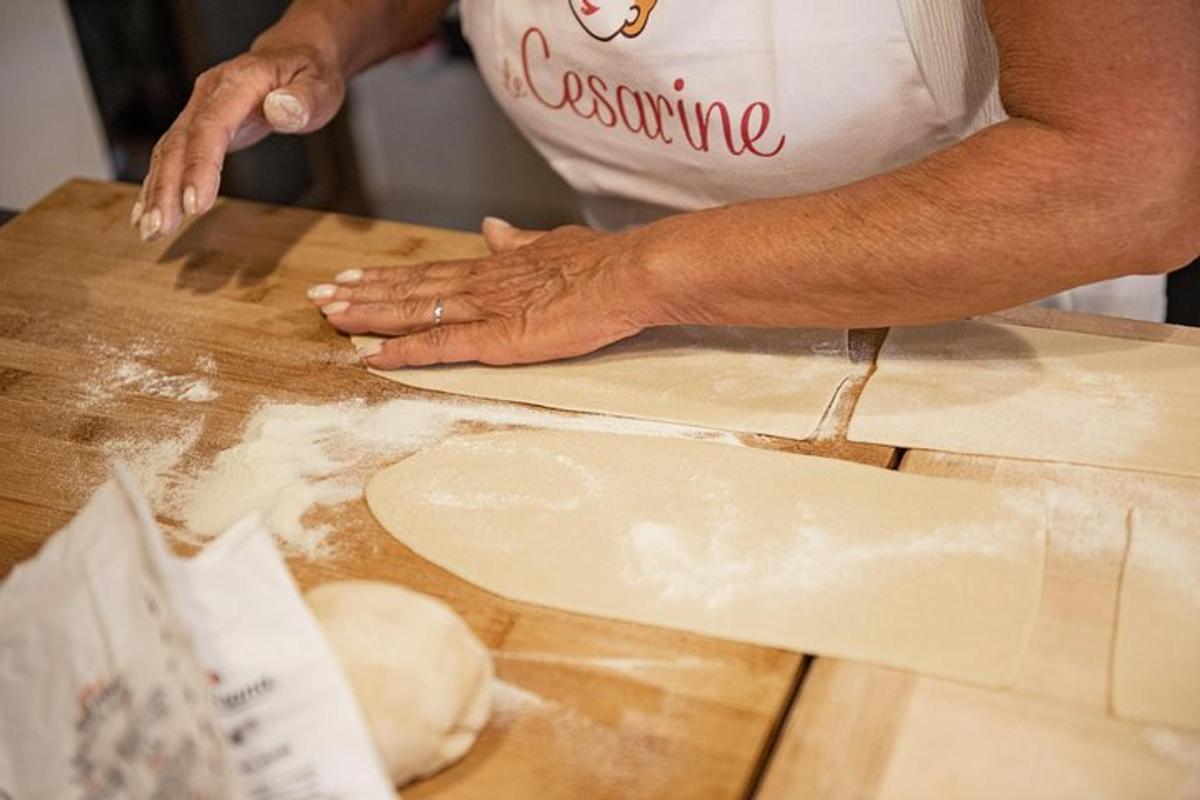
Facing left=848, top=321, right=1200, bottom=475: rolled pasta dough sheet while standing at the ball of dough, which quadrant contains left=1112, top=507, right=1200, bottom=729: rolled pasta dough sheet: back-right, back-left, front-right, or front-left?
front-right

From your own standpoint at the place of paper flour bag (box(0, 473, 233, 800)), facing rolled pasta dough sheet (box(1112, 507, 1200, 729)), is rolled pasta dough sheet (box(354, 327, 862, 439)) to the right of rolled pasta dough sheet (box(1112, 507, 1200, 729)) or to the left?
left

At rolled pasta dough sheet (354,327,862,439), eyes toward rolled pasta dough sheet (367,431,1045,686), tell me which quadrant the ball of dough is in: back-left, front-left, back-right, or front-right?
front-right

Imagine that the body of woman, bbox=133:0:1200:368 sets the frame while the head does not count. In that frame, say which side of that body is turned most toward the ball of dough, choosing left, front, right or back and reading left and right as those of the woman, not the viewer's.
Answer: front

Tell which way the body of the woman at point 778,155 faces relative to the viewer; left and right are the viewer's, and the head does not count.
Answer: facing the viewer and to the left of the viewer

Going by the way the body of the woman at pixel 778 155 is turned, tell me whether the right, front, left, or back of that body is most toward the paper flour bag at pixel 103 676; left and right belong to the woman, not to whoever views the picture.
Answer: front
